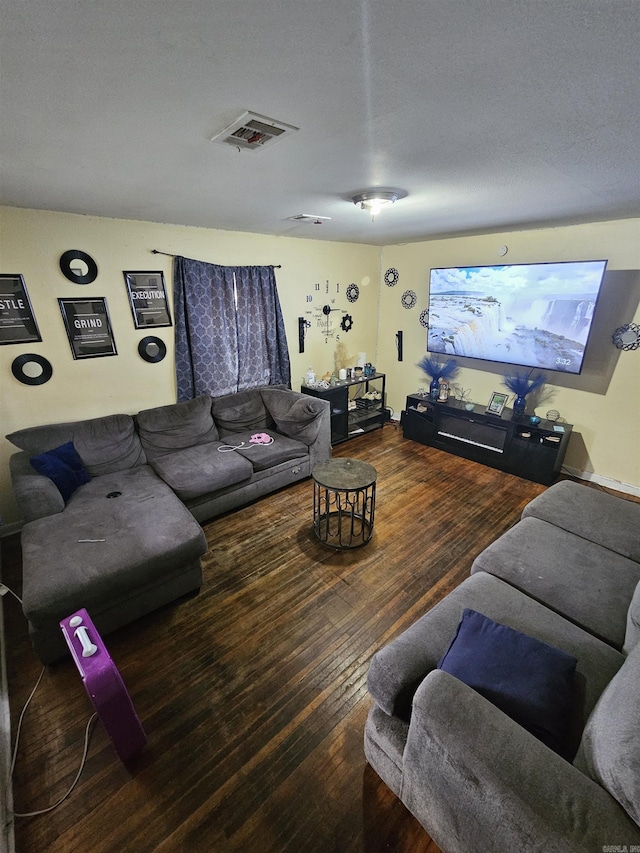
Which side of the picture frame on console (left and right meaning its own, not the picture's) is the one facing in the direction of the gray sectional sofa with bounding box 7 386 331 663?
front

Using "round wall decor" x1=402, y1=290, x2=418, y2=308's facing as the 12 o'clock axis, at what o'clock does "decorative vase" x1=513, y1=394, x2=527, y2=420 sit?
The decorative vase is roughly at 9 o'clock from the round wall decor.

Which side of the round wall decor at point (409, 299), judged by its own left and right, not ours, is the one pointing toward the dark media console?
left

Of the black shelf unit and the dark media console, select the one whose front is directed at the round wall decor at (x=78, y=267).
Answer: the dark media console

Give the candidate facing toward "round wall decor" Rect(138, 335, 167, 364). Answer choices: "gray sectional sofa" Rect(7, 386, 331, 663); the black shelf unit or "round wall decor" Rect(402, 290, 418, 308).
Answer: "round wall decor" Rect(402, 290, 418, 308)

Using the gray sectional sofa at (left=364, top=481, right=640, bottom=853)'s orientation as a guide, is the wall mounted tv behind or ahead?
ahead

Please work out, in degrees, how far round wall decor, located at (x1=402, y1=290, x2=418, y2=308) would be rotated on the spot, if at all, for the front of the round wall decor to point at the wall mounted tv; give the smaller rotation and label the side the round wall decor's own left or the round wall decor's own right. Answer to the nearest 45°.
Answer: approximately 90° to the round wall decor's own left

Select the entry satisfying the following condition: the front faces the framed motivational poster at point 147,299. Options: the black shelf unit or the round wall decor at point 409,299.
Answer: the round wall decor

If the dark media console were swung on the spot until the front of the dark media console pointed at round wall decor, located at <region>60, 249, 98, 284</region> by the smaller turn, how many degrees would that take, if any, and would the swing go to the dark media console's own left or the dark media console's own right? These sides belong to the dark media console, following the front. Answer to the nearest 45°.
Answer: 0° — it already faces it

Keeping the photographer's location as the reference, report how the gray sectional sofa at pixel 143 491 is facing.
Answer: facing the viewer and to the right of the viewer

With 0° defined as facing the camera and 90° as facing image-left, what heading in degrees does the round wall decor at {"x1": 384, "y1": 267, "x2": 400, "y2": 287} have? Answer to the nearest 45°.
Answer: approximately 45°

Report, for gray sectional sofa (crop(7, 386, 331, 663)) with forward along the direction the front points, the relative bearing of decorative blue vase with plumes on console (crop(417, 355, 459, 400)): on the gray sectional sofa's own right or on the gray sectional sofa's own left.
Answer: on the gray sectional sofa's own left

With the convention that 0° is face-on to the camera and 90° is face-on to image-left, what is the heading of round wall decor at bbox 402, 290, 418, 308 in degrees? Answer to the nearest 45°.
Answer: approximately 45°
